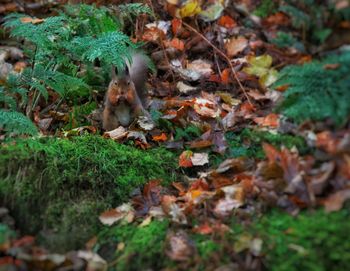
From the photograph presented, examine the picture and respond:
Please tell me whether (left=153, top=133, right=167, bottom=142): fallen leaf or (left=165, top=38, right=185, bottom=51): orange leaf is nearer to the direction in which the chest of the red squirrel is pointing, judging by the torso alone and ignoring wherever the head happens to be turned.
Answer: the fallen leaf

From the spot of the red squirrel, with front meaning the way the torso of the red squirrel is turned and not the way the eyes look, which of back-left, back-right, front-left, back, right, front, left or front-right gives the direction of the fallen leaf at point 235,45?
left

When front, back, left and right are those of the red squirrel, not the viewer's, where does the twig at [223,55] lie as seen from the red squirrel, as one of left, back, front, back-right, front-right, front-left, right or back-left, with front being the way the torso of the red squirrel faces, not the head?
left

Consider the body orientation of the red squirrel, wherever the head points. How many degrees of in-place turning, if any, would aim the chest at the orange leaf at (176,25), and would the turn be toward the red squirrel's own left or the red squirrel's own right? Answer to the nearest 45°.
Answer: approximately 135° to the red squirrel's own left

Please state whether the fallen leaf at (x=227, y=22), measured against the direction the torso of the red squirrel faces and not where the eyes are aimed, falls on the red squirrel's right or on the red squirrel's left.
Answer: on the red squirrel's left

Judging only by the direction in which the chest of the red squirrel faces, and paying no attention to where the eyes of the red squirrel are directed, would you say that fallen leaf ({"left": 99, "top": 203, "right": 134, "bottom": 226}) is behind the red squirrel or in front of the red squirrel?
in front

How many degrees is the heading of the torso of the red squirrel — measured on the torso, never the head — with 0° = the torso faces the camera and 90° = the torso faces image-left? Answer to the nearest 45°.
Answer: approximately 0°

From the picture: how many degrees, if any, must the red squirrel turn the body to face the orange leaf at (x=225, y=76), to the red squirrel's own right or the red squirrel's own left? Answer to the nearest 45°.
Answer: approximately 90° to the red squirrel's own left

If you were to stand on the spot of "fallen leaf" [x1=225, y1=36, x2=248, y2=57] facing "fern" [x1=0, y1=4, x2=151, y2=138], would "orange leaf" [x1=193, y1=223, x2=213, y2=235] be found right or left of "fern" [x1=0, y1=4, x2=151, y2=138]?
left
